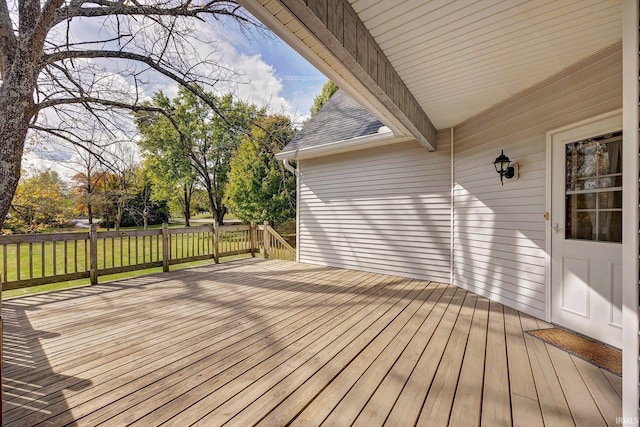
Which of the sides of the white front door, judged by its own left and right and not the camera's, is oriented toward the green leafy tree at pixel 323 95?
right

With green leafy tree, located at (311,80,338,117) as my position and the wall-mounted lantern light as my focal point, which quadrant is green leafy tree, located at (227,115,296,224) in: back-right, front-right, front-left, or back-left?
front-right

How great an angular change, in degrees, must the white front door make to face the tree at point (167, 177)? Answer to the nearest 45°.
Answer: approximately 45° to its right

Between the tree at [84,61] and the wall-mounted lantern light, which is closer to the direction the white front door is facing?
the tree

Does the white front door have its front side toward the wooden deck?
yes

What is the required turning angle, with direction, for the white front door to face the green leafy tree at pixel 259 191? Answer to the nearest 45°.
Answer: approximately 45° to its right

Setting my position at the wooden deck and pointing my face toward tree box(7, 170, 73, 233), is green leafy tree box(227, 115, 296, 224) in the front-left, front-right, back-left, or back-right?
front-right

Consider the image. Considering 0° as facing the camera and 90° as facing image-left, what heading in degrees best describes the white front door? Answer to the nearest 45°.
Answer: approximately 45°

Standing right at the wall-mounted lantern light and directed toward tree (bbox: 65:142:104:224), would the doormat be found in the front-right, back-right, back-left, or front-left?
back-left

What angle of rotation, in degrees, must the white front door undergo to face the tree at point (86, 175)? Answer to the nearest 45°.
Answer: approximately 45° to its right

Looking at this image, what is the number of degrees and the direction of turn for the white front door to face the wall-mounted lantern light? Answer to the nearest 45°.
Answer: approximately 90° to its right

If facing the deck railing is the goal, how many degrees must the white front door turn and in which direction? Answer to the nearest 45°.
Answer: approximately 45° to its right

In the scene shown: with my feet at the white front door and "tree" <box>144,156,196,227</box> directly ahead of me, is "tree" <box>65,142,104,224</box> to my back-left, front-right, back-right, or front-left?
front-left
